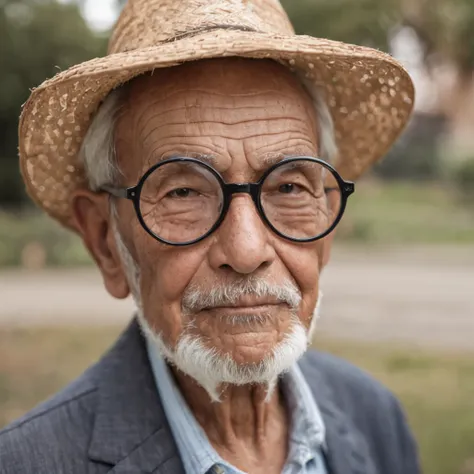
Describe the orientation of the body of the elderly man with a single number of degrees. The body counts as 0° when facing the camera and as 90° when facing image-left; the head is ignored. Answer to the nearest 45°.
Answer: approximately 315°
